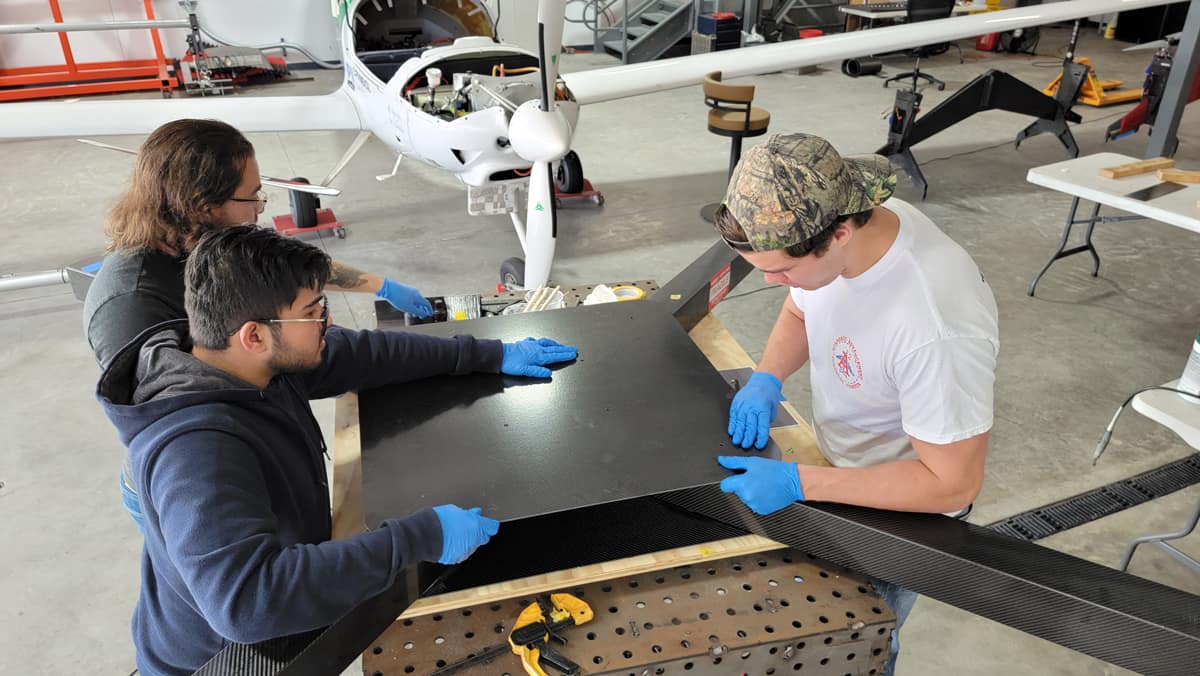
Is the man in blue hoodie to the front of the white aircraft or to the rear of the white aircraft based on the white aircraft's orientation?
to the front

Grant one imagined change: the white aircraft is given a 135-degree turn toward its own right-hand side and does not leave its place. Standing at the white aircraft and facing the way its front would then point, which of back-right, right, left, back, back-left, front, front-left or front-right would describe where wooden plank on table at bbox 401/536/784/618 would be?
left

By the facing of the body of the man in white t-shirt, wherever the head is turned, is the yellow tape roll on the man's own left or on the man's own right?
on the man's own right

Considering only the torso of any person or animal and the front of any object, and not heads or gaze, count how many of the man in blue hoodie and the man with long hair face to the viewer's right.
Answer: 2

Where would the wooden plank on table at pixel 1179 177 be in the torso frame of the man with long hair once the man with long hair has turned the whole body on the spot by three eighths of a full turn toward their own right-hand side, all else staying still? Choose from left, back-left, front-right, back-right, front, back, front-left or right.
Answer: back-left

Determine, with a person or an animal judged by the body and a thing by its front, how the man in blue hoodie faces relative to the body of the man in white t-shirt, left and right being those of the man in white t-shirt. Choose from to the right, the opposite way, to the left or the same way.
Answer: the opposite way

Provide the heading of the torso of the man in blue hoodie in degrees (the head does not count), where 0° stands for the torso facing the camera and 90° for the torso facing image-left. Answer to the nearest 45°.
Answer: approximately 270°

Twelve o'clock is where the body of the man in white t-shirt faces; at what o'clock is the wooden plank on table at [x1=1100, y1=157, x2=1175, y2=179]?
The wooden plank on table is roughly at 5 o'clock from the man in white t-shirt.

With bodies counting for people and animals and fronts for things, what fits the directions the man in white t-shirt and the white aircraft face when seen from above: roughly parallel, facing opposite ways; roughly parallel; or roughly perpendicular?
roughly perpendicular

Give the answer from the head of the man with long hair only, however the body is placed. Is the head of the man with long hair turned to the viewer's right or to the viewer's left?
to the viewer's right

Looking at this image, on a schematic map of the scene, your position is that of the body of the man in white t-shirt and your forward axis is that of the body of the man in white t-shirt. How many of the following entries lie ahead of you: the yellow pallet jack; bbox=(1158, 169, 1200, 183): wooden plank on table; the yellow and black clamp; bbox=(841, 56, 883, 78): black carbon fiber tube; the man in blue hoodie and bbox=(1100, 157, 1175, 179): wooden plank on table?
2

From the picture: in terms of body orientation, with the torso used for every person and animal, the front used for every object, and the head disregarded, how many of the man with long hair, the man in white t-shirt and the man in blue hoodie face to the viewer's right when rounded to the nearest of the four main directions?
2

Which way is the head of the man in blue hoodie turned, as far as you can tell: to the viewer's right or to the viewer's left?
to the viewer's right

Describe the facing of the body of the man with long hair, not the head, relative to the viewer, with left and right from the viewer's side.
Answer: facing to the right of the viewer

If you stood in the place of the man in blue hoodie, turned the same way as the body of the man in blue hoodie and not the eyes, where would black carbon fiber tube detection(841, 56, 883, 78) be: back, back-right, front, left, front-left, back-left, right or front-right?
front-left

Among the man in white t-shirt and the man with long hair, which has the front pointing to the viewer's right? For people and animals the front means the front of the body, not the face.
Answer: the man with long hair

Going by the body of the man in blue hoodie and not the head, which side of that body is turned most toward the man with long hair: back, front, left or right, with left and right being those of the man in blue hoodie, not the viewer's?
left
